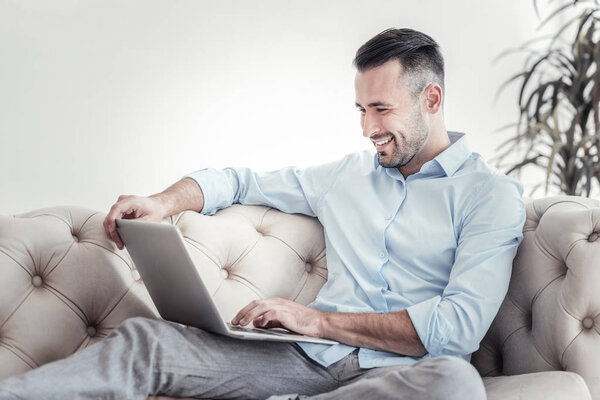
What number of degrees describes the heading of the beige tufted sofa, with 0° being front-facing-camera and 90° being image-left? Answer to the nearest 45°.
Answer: approximately 0°

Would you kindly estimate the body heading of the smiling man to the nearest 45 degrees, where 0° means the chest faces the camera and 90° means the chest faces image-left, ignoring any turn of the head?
approximately 45°

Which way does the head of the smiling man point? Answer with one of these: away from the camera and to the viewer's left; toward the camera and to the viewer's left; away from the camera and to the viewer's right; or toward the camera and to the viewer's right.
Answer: toward the camera and to the viewer's left
